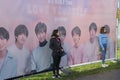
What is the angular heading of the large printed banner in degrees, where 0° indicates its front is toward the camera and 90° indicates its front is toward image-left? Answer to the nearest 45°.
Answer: approximately 315°
